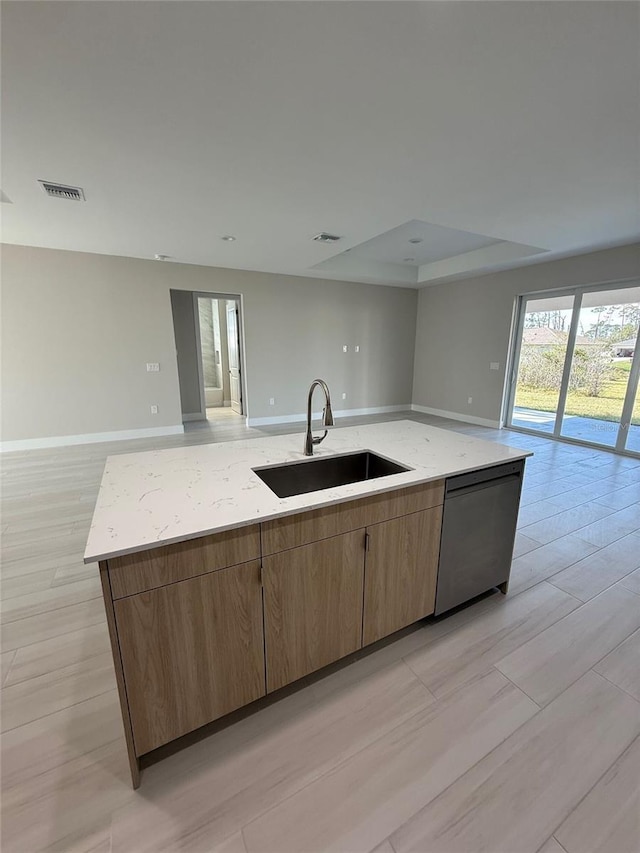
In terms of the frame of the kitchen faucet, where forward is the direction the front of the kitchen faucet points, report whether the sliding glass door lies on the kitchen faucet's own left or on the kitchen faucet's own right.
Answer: on the kitchen faucet's own left

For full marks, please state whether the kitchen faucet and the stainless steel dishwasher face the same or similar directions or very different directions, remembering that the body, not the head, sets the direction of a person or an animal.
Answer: same or similar directions

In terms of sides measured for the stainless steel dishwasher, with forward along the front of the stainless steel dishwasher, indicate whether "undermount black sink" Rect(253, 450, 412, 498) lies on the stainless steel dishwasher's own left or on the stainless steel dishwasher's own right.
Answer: on the stainless steel dishwasher's own right

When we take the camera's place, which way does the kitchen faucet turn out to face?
facing the viewer and to the right of the viewer

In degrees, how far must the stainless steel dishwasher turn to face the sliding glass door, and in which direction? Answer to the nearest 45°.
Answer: approximately 135° to its left

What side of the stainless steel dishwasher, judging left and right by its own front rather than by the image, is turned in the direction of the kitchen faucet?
right

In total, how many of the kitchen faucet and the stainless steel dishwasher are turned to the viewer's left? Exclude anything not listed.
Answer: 0

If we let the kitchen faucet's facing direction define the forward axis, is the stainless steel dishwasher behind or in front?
in front
